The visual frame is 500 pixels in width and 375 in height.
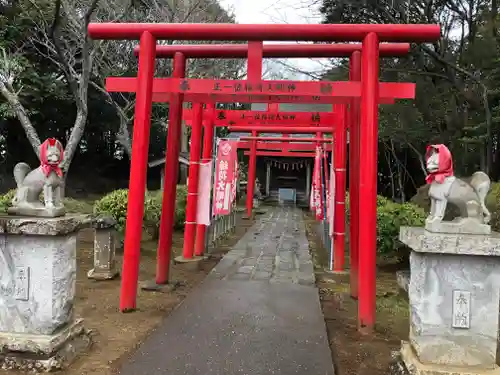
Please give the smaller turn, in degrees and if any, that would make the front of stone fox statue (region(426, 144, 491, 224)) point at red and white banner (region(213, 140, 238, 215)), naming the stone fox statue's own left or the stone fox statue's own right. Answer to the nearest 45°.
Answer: approximately 45° to the stone fox statue's own right

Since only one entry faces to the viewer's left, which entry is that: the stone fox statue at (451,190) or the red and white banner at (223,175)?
the stone fox statue

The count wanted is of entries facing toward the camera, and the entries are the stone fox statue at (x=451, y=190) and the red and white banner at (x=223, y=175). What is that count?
1

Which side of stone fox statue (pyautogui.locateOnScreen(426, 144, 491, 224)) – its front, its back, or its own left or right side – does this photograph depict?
left

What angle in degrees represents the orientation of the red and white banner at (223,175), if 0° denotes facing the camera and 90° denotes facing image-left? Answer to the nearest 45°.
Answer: approximately 0°

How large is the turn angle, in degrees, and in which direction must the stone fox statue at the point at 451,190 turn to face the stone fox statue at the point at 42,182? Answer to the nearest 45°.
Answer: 0° — it already faces it
